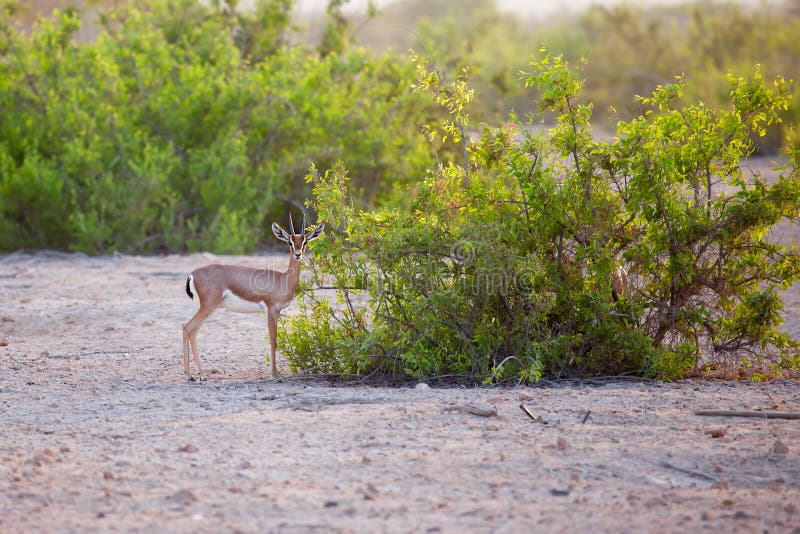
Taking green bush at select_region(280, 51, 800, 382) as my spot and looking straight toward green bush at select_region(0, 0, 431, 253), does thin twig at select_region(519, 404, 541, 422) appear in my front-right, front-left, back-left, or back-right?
back-left

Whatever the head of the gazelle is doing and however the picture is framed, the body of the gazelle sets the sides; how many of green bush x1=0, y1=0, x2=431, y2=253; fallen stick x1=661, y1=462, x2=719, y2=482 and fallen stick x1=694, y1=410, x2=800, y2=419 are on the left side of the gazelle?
1

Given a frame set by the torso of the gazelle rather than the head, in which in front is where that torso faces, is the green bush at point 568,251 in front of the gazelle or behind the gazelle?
in front

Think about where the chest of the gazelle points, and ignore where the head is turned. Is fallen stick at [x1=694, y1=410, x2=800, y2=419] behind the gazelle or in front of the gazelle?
in front

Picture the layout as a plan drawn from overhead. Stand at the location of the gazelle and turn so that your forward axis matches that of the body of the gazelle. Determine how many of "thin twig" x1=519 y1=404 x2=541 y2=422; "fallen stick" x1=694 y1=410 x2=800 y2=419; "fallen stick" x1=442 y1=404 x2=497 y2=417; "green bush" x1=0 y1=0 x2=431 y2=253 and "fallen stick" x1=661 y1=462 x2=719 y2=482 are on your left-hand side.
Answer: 1

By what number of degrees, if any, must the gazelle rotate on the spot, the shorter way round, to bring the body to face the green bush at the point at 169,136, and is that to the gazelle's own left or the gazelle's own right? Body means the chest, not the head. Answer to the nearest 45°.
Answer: approximately 90° to the gazelle's own left

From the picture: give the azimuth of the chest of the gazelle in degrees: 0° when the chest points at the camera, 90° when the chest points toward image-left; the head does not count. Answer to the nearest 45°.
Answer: approximately 270°

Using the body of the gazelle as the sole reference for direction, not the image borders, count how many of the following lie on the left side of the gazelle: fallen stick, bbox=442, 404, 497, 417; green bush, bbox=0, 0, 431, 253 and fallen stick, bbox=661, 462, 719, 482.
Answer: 1

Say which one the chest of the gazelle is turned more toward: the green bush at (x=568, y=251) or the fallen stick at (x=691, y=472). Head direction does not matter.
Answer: the green bush

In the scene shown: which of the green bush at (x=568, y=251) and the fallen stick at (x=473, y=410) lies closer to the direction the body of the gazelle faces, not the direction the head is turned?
the green bush

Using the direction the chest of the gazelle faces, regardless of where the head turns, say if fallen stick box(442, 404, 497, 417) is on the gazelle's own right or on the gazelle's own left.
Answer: on the gazelle's own right

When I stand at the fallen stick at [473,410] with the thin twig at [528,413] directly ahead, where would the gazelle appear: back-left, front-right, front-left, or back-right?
back-left

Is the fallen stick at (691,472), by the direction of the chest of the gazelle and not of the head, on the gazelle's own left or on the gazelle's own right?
on the gazelle's own right

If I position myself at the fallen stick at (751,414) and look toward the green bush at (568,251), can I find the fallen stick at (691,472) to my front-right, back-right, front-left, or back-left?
back-left
